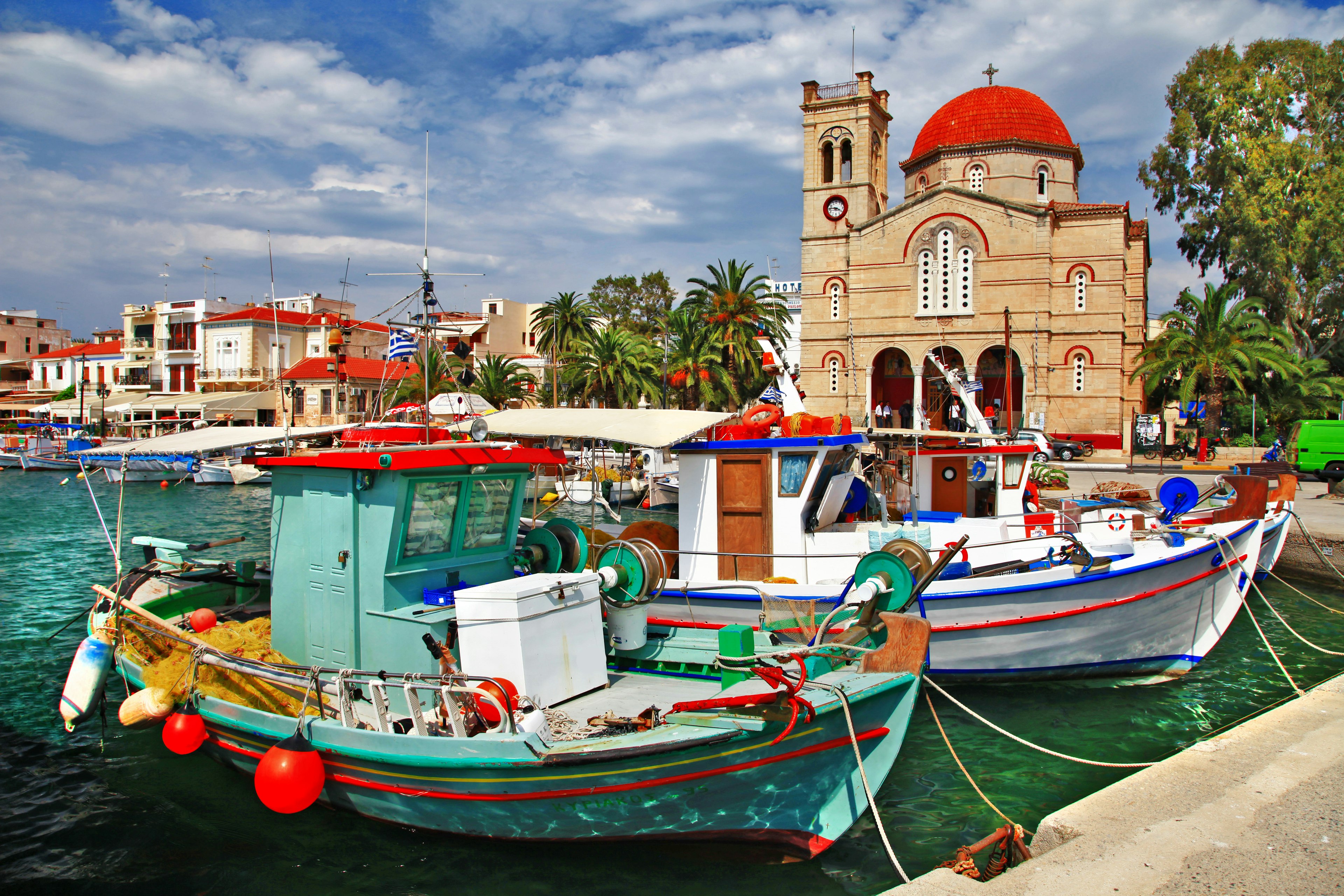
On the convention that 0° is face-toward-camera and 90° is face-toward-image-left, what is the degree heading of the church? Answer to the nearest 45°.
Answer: approximately 0°

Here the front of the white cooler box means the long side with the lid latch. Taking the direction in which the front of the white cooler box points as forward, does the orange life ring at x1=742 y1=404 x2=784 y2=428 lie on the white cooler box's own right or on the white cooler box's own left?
on the white cooler box's own left
